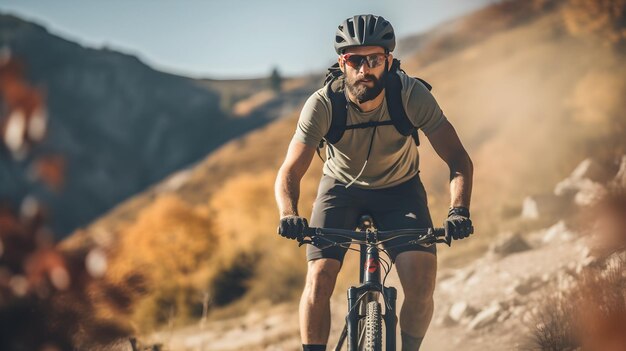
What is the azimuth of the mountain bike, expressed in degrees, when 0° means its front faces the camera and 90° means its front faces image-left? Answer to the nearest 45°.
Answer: approximately 0°

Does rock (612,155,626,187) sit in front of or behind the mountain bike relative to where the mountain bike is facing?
behind

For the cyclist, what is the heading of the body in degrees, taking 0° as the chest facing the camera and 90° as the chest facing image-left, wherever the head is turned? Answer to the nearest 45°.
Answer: approximately 0°

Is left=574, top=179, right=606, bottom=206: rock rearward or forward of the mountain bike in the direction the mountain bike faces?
rearward
